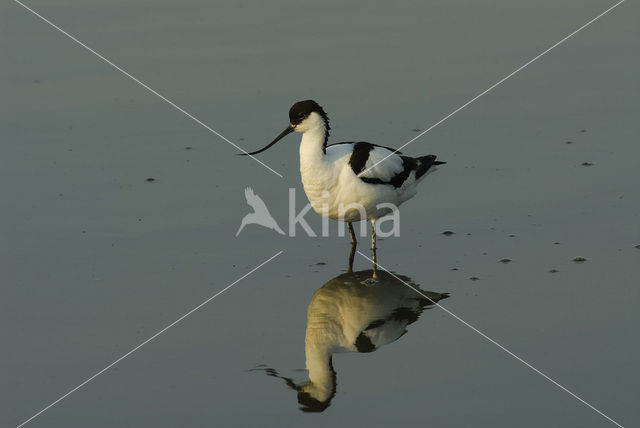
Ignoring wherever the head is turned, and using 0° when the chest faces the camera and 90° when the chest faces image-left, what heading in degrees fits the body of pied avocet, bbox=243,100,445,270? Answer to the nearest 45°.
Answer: approximately 90°
